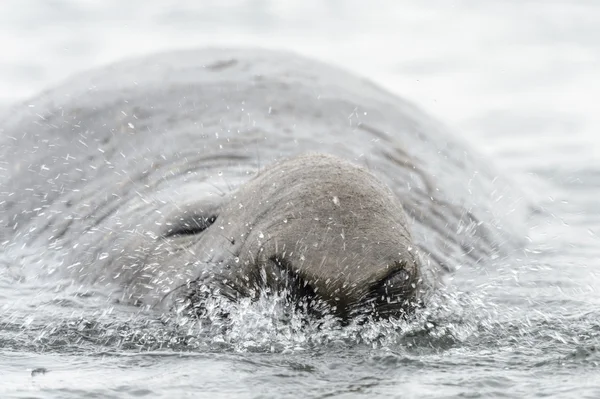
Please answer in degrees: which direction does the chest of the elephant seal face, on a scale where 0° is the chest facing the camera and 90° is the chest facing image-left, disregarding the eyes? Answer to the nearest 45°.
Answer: approximately 315°
